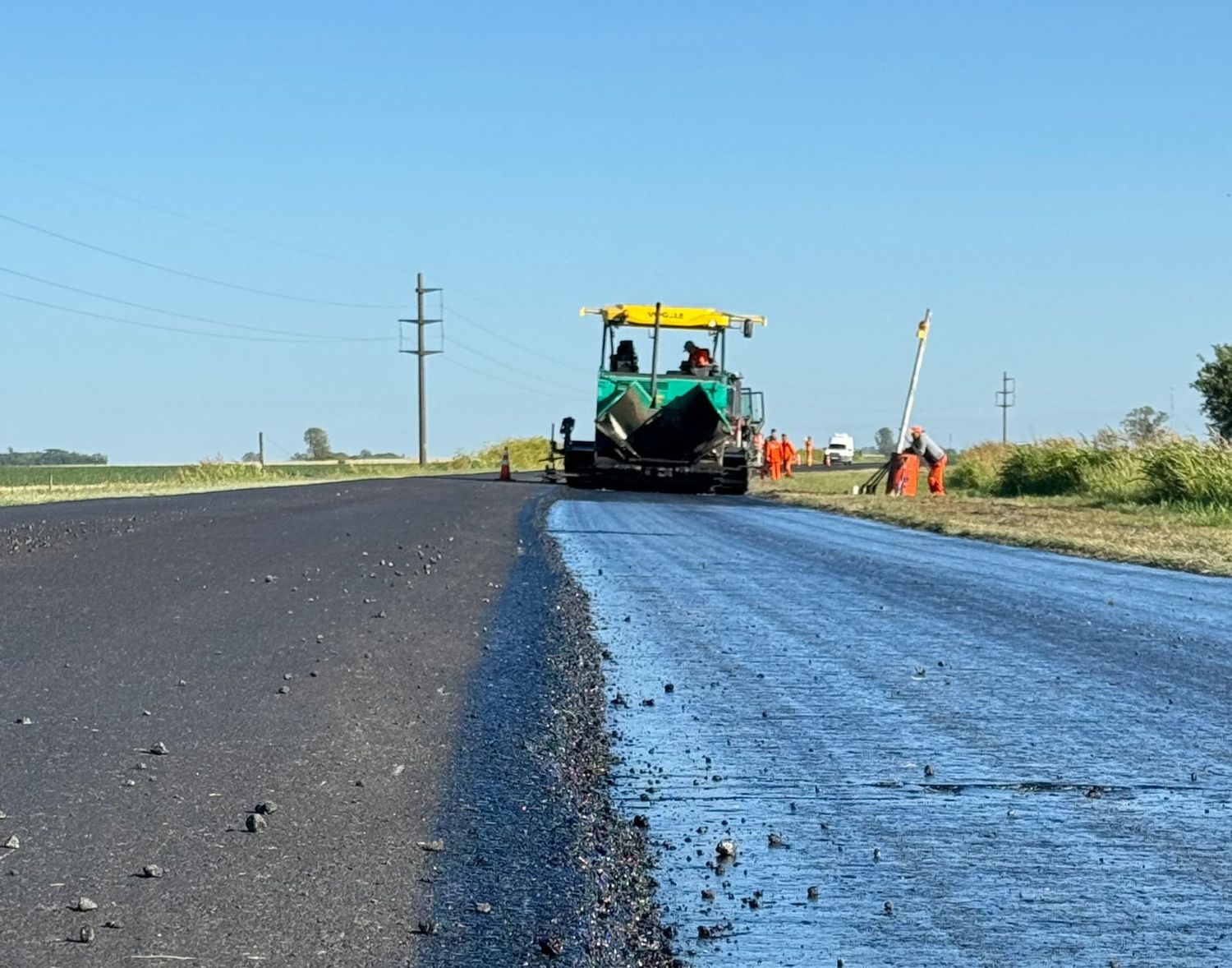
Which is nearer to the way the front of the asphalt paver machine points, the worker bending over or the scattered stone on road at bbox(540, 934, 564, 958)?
the scattered stone on road

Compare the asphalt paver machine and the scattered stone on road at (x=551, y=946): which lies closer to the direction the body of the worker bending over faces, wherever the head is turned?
the asphalt paver machine

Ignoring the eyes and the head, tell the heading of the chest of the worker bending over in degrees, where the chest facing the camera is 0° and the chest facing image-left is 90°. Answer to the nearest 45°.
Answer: approximately 90°

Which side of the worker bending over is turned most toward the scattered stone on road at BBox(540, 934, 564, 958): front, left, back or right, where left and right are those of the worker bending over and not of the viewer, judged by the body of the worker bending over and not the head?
left

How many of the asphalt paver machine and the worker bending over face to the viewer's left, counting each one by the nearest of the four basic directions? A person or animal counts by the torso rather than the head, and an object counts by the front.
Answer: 1

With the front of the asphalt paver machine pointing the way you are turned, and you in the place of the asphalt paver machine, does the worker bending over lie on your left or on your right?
on your left

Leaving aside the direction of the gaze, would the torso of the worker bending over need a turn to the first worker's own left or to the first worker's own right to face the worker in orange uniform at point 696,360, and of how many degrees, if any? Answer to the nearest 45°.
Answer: approximately 45° to the first worker's own left

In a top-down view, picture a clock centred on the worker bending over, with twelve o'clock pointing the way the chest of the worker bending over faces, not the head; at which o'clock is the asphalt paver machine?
The asphalt paver machine is roughly at 11 o'clock from the worker bending over.

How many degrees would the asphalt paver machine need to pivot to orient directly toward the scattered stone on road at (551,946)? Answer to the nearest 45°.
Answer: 0° — it already faces it

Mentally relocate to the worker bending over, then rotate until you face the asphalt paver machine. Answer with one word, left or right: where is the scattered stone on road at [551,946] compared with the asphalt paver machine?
left

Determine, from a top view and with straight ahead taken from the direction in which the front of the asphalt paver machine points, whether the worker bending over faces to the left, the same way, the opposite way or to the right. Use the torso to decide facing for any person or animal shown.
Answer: to the right
